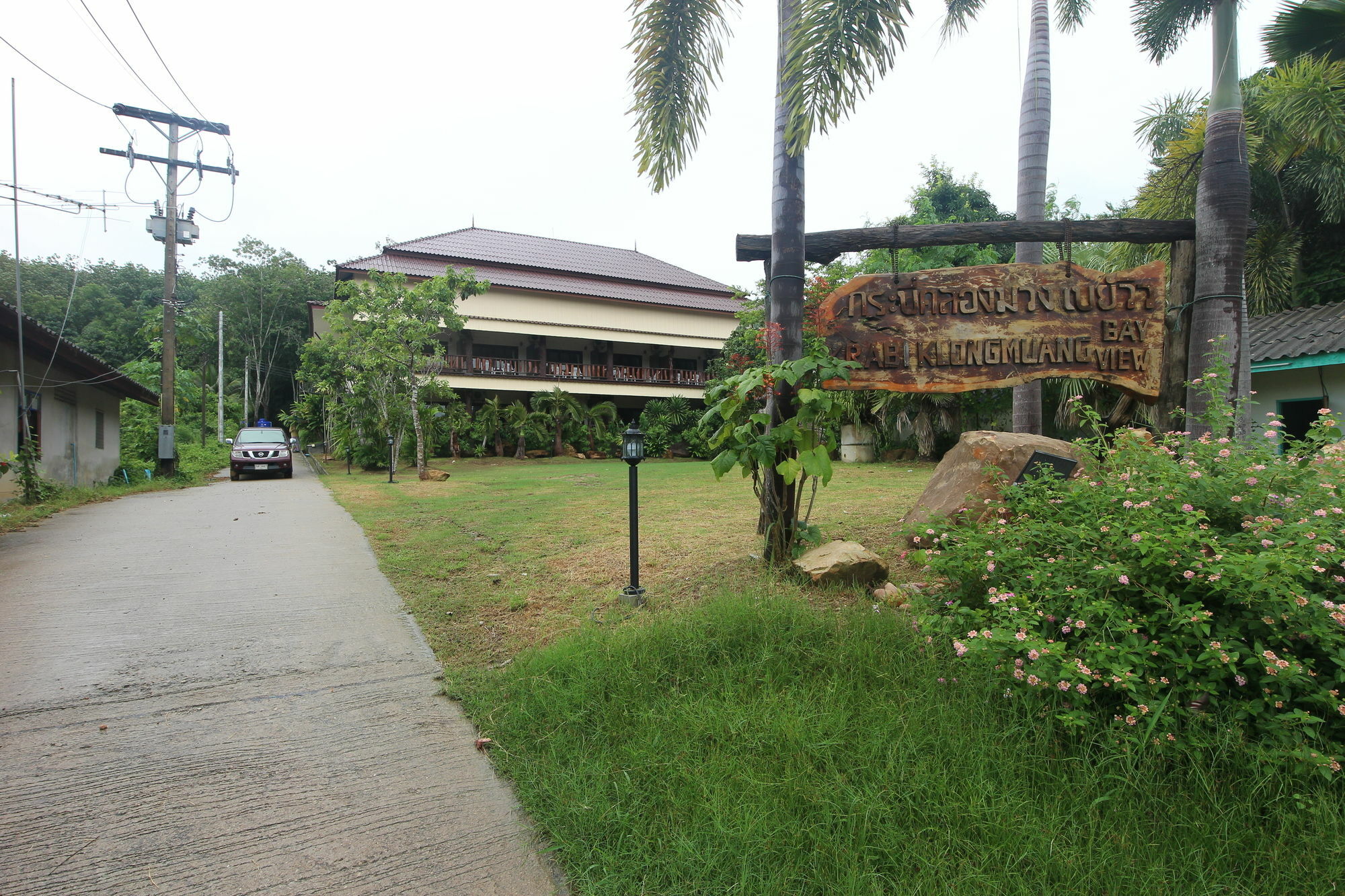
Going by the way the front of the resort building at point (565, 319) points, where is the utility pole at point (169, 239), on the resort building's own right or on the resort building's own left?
on the resort building's own right

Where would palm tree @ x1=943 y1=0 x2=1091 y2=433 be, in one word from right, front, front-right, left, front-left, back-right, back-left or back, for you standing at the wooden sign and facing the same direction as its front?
back

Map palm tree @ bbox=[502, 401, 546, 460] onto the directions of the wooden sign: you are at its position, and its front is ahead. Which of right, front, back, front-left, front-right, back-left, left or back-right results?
back-right

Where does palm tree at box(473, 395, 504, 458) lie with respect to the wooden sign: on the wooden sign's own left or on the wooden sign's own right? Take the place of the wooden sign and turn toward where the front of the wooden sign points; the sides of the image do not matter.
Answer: on the wooden sign's own right

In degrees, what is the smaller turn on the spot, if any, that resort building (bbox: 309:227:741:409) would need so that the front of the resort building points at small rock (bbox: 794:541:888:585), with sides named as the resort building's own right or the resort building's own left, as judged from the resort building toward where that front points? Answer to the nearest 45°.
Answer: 0° — it already faces it

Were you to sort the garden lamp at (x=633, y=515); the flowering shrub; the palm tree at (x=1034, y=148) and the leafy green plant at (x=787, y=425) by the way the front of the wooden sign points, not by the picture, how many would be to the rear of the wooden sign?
1

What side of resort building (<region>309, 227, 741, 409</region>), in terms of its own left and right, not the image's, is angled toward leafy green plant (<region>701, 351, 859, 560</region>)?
front

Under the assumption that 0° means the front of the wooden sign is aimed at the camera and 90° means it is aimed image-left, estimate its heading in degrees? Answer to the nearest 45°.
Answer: approximately 0°

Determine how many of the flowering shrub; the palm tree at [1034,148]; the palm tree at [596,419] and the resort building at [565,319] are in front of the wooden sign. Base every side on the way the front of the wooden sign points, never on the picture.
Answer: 1

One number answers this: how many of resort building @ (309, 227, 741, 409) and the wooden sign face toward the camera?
2

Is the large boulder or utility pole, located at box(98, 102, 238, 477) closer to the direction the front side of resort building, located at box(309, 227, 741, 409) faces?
the large boulder

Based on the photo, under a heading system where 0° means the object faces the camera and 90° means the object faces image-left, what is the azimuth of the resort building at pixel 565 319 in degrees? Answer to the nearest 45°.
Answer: approximately 0°
